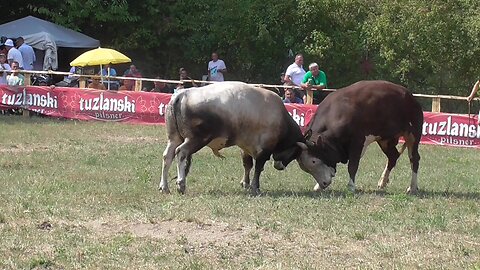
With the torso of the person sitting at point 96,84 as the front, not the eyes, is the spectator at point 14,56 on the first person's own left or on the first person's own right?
on the first person's own right

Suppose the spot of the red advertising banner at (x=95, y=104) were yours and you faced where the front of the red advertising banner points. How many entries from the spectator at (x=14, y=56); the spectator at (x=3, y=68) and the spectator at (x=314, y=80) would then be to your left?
1

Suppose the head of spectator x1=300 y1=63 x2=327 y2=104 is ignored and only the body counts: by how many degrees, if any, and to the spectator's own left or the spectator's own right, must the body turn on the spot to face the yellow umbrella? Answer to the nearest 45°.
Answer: approximately 90° to the spectator's own right

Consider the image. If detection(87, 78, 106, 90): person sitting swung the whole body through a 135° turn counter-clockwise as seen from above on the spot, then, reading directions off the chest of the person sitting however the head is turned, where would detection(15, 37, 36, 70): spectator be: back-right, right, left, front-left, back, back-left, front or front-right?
left

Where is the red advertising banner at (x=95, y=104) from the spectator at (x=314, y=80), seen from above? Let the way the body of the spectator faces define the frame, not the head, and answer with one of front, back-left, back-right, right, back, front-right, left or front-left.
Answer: right

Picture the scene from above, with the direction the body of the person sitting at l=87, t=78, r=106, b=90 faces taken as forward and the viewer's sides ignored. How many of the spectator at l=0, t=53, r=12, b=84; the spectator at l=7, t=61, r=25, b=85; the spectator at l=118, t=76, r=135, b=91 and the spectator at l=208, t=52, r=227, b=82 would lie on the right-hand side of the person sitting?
2

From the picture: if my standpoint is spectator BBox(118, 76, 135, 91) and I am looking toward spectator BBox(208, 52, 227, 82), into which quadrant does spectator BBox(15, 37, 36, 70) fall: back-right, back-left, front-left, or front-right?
back-left

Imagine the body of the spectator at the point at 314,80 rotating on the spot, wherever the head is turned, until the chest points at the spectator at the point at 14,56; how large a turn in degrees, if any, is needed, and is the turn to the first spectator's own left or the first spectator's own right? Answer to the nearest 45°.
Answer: approximately 90° to the first spectator's own right
